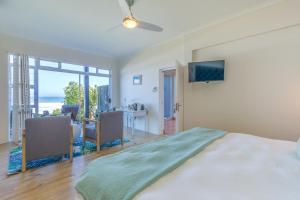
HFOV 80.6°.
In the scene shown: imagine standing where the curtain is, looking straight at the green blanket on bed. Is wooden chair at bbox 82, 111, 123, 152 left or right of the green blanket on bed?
left

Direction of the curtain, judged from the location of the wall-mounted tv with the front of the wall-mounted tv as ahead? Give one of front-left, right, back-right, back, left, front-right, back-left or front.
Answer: right

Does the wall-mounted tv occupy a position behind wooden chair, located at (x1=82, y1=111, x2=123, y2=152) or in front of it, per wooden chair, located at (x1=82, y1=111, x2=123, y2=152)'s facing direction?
behind

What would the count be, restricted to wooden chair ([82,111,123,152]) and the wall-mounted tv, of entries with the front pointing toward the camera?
1

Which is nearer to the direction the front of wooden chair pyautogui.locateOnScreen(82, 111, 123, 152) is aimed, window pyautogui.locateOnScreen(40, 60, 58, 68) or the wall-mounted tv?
the window

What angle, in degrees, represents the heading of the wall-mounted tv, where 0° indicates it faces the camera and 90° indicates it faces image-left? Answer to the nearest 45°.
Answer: approximately 0°

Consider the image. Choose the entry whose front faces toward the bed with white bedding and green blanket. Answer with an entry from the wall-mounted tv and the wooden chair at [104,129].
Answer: the wall-mounted tv

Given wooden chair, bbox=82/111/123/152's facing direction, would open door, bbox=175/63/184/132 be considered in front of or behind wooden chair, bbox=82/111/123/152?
behind

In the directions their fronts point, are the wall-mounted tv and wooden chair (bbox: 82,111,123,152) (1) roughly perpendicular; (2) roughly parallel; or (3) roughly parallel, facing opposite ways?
roughly perpendicular

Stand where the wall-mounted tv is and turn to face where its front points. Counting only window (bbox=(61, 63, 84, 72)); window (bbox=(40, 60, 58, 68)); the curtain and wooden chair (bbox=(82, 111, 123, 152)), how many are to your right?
4

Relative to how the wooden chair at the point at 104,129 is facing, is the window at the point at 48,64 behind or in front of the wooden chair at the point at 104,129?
in front
